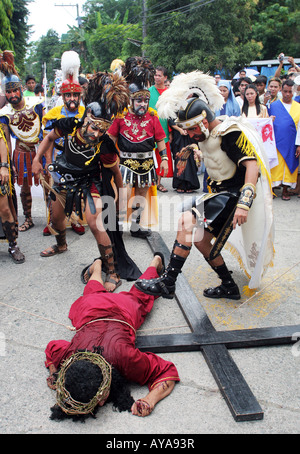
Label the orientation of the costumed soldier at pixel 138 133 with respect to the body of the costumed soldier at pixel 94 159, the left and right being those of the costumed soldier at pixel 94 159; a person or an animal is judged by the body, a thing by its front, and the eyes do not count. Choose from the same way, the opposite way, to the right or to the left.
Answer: the same way

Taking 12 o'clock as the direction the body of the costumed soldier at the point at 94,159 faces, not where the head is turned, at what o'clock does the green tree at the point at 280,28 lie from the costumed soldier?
The green tree is roughly at 7 o'clock from the costumed soldier.

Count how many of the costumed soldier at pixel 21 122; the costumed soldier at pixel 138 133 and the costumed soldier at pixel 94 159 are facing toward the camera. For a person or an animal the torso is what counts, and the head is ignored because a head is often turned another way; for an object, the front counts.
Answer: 3

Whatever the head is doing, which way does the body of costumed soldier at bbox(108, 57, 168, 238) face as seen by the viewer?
toward the camera

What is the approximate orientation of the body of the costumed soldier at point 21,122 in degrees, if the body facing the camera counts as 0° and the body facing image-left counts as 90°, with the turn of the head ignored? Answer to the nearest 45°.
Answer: approximately 0°

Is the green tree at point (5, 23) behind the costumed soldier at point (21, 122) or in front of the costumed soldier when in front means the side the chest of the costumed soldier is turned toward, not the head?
behind

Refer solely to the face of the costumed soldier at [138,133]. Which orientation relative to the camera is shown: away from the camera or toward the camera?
toward the camera

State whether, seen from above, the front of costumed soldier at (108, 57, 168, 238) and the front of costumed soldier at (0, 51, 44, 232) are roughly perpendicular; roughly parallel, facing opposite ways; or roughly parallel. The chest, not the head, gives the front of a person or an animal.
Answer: roughly parallel

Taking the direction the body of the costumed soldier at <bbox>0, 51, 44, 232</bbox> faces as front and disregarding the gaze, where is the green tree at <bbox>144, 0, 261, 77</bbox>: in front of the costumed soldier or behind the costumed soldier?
behind

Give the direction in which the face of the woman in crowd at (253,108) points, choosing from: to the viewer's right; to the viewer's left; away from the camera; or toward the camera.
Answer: toward the camera

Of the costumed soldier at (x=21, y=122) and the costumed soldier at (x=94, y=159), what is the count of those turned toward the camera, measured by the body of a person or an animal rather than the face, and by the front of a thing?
2

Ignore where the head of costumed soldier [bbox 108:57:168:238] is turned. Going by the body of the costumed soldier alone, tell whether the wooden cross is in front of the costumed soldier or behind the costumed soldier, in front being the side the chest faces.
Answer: in front

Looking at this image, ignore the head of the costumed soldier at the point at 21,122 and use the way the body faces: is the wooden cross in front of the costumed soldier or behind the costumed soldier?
in front

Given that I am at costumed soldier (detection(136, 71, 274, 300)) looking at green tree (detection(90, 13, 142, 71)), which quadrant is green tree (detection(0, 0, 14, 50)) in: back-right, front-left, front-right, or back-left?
front-left

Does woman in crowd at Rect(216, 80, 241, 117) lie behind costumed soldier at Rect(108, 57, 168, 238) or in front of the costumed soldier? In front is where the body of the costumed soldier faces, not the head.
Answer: behind

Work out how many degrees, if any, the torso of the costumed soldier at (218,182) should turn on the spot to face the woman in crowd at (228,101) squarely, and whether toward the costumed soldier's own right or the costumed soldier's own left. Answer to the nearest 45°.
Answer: approximately 135° to the costumed soldier's own right

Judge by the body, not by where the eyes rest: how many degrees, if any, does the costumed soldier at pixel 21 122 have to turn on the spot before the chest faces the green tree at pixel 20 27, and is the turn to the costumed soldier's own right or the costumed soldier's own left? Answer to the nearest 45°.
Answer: approximately 180°

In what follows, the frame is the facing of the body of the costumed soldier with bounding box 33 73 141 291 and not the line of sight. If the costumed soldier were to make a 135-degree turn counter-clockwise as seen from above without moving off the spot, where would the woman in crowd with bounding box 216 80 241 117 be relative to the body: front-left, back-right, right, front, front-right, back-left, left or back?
front
